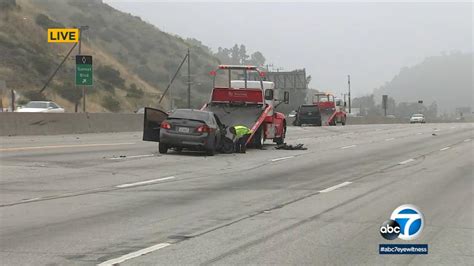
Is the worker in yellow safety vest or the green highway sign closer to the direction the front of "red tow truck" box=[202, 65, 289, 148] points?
the green highway sign

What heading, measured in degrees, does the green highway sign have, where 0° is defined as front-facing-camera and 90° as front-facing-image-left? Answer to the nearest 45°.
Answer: approximately 0°

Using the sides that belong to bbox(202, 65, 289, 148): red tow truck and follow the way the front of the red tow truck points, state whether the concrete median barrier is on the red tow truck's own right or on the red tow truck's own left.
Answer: on the red tow truck's own left

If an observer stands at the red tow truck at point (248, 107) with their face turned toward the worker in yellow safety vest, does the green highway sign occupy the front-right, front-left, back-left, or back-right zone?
back-right

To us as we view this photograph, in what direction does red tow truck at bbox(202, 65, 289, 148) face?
facing away from the viewer and to the right of the viewer

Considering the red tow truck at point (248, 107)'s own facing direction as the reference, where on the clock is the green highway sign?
The green highway sign is roughly at 9 o'clock from the red tow truck.

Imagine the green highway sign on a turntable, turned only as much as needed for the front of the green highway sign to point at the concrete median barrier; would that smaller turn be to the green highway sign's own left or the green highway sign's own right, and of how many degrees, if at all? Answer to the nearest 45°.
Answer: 0° — it already faces it

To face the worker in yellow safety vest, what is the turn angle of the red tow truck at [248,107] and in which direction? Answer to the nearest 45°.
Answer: approximately 135° to its right
